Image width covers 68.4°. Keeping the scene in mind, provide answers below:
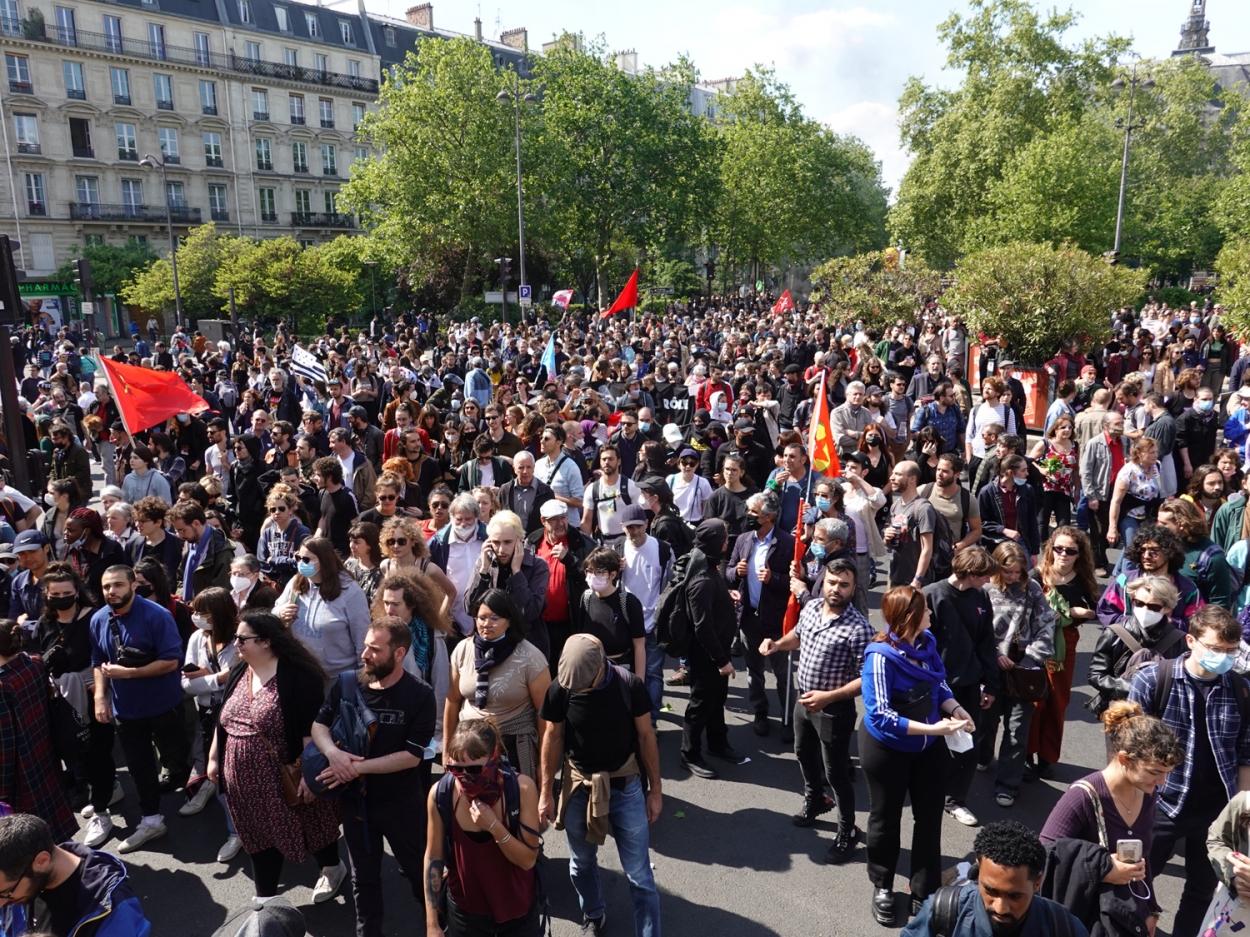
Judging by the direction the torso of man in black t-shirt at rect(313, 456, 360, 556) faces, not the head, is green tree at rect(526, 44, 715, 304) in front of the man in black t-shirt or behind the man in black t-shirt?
behind

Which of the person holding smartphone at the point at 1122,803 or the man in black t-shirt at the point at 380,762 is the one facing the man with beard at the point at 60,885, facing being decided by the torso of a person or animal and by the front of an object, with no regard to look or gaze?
the man in black t-shirt

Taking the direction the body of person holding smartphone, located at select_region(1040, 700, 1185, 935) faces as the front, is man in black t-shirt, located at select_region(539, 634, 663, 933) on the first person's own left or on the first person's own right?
on the first person's own right

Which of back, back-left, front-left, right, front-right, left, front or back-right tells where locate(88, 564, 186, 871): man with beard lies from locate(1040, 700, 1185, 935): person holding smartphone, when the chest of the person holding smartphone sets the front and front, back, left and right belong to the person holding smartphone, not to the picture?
back-right

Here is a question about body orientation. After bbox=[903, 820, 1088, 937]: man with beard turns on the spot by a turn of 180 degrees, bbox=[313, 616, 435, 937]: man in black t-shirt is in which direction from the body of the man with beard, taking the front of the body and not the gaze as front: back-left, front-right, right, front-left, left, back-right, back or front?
left

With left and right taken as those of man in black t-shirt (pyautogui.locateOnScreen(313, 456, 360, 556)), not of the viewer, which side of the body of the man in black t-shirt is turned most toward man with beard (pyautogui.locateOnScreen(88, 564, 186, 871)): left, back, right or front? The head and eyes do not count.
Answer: front

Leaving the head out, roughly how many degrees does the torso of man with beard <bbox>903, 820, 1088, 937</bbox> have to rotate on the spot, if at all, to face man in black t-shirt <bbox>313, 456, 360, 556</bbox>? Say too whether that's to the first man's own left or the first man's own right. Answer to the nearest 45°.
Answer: approximately 135° to the first man's own right

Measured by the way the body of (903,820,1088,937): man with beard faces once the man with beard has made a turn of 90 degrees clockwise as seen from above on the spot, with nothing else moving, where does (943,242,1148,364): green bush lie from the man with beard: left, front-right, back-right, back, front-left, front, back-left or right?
right

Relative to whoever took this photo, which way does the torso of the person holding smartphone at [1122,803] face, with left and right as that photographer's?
facing the viewer and to the right of the viewer

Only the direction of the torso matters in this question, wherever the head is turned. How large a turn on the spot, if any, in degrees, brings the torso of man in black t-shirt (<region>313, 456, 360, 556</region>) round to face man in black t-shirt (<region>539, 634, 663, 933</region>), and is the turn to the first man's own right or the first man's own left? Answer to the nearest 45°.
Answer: approximately 45° to the first man's own left

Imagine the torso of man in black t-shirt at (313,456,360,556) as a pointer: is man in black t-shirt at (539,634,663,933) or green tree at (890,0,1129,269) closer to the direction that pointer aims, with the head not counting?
the man in black t-shirt

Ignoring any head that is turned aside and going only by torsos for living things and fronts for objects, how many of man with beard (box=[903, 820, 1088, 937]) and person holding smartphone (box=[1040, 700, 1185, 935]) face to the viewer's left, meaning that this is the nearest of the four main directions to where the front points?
0

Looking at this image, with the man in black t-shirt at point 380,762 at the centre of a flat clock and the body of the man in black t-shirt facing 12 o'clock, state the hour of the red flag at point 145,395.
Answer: The red flag is roughly at 4 o'clock from the man in black t-shirt.

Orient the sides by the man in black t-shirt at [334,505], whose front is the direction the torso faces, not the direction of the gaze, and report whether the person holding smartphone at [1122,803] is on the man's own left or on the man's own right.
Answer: on the man's own left
